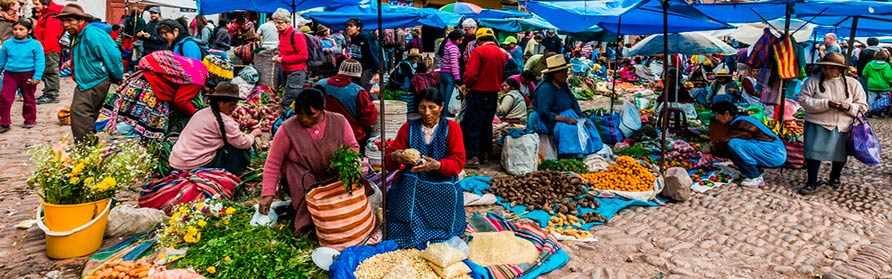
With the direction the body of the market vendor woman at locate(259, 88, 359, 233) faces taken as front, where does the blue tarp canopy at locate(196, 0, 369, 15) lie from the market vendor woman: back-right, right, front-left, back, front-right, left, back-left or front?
back

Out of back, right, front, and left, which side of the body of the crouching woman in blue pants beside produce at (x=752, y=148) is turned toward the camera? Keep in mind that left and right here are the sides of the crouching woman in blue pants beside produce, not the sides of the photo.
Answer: left

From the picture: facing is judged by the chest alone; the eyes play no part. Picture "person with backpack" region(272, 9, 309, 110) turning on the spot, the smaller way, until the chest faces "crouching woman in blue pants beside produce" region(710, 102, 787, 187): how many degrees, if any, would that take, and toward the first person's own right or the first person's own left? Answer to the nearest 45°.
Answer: approximately 90° to the first person's own left

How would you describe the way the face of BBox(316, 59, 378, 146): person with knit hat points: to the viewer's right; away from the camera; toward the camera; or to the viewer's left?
away from the camera

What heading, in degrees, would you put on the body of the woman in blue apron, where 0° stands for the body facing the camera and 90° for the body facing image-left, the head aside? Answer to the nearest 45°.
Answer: approximately 0°

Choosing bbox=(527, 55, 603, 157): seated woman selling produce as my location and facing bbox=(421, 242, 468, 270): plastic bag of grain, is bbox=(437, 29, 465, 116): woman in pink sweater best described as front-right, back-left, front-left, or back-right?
back-right
